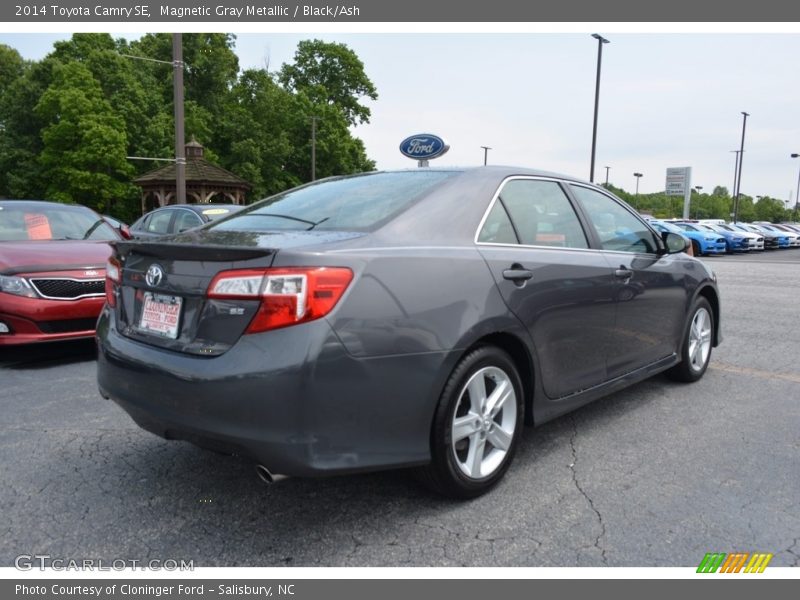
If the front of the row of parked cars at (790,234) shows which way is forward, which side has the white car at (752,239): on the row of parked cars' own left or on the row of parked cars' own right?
on the row of parked cars' own right

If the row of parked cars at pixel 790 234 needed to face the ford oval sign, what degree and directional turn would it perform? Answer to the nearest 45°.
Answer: approximately 45° to its right

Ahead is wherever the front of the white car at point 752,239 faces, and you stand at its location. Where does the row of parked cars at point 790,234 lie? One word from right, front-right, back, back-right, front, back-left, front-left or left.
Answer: back-left

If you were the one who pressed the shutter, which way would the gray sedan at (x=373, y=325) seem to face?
facing away from the viewer and to the right of the viewer

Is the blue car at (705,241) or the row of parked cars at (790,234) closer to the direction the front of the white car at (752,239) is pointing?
the blue car

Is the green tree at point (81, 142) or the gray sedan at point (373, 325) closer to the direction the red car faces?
the gray sedan
